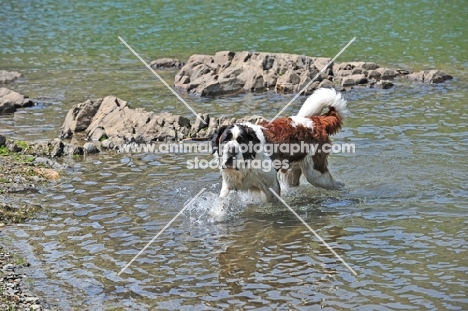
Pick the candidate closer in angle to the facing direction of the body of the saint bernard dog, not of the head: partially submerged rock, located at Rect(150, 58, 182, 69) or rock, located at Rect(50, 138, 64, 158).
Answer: the rock

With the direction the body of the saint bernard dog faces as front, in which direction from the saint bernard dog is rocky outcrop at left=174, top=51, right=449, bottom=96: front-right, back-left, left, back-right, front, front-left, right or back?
back-right

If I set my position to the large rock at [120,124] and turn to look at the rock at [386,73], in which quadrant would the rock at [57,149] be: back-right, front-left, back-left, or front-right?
back-right

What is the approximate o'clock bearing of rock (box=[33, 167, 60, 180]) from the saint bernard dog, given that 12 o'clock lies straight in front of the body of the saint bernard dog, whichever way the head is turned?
The rock is roughly at 2 o'clock from the saint bernard dog.

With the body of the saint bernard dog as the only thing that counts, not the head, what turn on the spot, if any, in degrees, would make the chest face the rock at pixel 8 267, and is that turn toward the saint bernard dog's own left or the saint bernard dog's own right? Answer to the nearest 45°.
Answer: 0° — it already faces it

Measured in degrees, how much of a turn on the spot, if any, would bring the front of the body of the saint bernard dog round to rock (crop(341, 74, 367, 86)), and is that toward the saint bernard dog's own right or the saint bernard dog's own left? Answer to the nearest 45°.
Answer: approximately 135° to the saint bernard dog's own right

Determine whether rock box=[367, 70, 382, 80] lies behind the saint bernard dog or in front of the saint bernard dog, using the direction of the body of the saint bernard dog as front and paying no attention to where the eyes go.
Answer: behind

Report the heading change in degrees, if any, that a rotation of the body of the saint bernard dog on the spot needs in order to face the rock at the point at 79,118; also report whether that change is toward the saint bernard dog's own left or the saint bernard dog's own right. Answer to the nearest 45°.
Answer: approximately 90° to the saint bernard dog's own right

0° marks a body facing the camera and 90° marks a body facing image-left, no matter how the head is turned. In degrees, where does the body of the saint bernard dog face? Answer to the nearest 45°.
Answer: approximately 45°

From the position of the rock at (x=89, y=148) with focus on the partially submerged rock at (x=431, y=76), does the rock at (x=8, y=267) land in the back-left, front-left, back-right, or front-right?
back-right

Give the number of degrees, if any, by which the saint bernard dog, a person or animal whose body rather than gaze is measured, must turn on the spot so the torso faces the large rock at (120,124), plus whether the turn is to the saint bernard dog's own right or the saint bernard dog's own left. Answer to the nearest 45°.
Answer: approximately 90° to the saint bernard dog's own right
